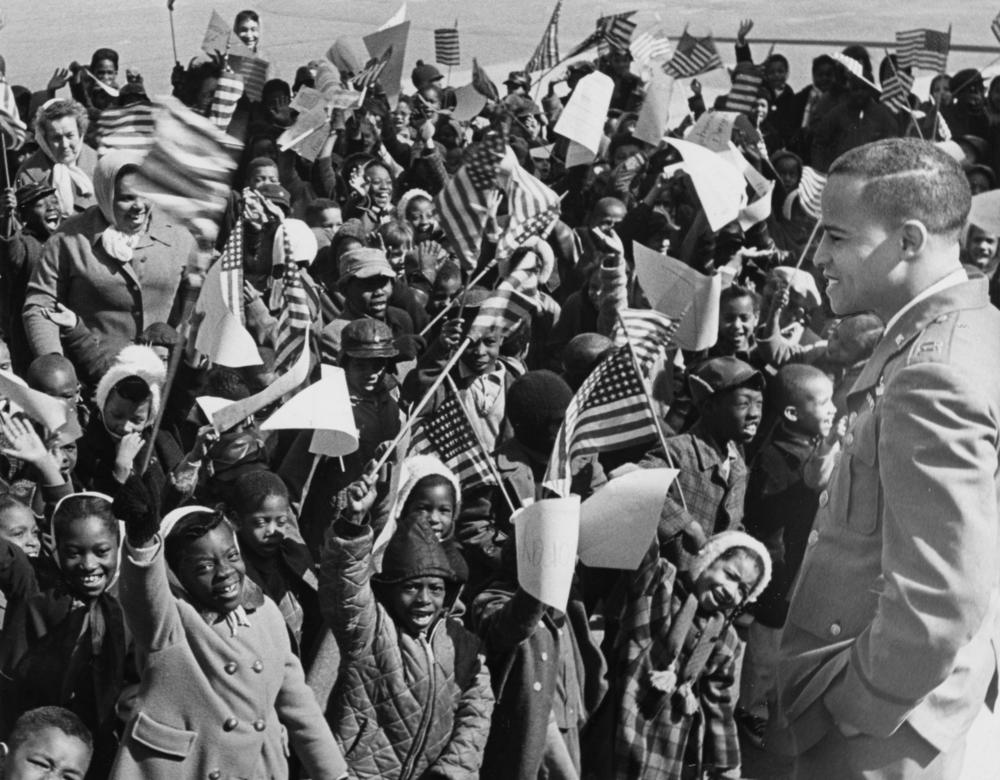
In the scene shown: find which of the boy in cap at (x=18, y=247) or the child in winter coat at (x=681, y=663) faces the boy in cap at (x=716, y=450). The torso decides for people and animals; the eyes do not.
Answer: the boy in cap at (x=18, y=247)

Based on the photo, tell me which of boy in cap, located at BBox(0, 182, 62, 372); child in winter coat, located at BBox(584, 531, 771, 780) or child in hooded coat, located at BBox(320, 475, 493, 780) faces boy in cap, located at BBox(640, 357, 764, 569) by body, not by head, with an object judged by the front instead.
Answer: boy in cap, located at BBox(0, 182, 62, 372)

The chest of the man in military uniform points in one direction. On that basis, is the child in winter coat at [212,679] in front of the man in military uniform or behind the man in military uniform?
in front

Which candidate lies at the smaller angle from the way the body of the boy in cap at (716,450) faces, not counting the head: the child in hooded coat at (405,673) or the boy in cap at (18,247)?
the child in hooded coat

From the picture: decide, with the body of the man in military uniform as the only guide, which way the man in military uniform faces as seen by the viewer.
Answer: to the viewer's left

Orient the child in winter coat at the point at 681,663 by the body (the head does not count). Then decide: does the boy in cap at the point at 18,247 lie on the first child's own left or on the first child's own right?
on the first child's own right

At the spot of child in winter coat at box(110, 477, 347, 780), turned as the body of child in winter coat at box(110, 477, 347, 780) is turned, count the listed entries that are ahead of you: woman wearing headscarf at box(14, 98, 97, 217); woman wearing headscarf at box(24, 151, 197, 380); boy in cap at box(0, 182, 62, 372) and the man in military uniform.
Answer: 1

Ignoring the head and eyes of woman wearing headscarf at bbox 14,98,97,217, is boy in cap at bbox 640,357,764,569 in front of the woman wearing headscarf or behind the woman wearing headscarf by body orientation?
in front

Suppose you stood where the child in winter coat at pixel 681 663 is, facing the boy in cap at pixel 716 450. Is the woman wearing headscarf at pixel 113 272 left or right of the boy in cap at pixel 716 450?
left

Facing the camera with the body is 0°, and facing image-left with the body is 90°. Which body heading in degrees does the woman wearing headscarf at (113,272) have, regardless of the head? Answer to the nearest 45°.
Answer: approximately 315°

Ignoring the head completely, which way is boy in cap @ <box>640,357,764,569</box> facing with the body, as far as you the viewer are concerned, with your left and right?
facing the viewer and to the right of the viewer

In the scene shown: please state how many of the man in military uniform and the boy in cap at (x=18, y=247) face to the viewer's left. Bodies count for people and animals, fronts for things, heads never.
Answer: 1

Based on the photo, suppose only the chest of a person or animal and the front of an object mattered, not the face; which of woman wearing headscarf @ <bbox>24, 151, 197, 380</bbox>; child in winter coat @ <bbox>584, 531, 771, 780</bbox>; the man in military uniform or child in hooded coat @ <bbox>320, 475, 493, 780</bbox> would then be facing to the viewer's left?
the man in military uniform
